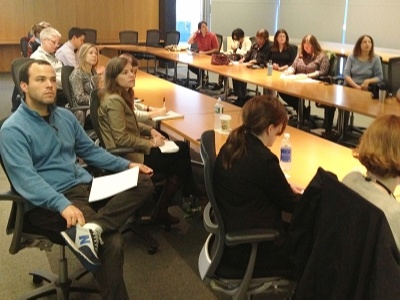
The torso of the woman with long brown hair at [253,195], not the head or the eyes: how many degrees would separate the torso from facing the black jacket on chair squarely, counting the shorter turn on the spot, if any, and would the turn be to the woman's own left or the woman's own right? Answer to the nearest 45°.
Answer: approximately 90° to the woman's own right

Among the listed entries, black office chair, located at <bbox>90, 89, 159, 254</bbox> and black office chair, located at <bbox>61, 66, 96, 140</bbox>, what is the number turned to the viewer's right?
2

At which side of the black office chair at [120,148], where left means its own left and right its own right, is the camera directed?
right

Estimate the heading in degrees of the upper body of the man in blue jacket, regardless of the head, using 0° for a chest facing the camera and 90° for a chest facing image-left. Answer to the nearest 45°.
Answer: approximately 315°

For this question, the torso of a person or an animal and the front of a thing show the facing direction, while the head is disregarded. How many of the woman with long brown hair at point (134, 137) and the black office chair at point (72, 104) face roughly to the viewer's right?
2

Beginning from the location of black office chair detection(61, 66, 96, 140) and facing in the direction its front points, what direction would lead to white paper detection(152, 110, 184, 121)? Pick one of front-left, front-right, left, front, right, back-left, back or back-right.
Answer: front-right

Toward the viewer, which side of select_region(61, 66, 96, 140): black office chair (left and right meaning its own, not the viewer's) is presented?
right

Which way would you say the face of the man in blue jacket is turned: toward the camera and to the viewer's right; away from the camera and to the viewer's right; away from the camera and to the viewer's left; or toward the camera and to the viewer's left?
toward the camera and to the viewer's right

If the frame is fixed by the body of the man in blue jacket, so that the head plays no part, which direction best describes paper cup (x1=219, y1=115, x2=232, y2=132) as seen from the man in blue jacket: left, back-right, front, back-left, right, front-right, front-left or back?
left

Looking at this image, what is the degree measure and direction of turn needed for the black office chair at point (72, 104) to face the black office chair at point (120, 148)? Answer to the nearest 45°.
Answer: approximately 90° to its right

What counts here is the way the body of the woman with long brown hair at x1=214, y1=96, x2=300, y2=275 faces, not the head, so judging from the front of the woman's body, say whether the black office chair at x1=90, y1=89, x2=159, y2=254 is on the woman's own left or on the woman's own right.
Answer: on the woman's own left

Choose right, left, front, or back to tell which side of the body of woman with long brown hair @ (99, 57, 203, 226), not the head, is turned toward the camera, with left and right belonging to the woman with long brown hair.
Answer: right
